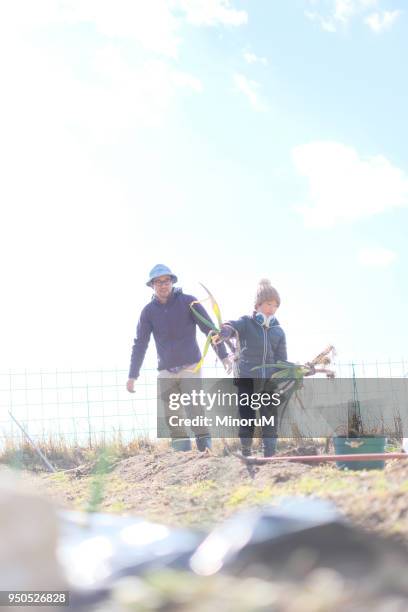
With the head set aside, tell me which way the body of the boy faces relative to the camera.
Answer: toward the camera

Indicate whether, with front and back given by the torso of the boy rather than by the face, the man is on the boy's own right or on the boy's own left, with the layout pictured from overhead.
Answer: on the boy's own right

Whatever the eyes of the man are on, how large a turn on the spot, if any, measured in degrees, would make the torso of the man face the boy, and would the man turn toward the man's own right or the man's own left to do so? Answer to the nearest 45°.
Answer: approximately 45° to the man's own left

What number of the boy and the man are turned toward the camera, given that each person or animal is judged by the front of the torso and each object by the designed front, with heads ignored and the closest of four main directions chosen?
2

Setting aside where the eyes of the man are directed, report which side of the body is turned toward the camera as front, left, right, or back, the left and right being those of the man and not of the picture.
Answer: front
